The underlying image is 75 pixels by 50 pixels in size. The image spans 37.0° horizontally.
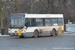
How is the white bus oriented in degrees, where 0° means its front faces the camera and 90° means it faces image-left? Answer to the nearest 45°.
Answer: approximately 45°
